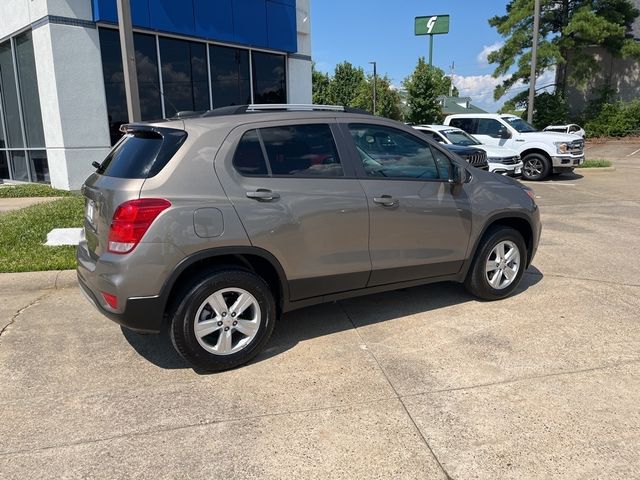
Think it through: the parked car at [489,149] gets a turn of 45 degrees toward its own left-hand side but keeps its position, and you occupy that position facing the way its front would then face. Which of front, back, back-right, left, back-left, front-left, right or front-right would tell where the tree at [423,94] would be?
left

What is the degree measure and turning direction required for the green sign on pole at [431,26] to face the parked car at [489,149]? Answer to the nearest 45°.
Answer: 0° — it already faces it

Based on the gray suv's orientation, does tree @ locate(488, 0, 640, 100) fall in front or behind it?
in front

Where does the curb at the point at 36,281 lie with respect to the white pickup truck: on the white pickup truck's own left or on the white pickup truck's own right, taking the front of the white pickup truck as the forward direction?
on the white pickup truck's own right

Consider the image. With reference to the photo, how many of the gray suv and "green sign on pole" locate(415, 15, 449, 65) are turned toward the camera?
1

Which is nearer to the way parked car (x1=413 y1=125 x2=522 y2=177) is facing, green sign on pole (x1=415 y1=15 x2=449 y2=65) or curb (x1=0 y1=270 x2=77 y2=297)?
the curb

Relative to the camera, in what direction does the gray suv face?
facing away from the viewer and to the right of the viewer

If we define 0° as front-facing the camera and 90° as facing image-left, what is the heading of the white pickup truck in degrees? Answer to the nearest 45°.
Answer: approximately 315°

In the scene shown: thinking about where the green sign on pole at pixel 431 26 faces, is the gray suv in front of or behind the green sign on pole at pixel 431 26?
in front
